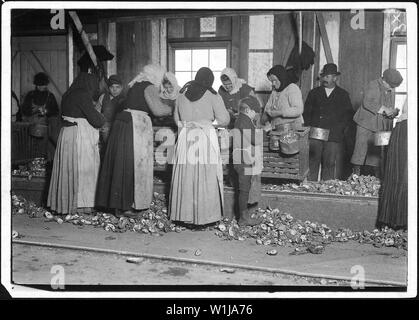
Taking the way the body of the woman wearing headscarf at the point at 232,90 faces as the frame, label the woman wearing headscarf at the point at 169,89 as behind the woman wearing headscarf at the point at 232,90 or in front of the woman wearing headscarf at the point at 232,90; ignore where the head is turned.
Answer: in front

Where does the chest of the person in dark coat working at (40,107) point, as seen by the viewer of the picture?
toward the camera

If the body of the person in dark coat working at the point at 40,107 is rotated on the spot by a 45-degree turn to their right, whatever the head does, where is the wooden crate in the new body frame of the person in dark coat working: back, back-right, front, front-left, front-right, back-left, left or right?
left

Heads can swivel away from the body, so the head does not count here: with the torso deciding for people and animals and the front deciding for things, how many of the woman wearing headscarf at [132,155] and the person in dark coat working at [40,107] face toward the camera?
1

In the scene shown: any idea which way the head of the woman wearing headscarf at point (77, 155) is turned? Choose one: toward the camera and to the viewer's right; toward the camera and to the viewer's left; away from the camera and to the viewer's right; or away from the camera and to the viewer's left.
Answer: away from the camera and to the viewer's right

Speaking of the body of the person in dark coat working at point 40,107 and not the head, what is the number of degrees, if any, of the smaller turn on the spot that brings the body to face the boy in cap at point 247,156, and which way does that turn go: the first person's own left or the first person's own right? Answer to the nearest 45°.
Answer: approximately 45° to the first person's own left

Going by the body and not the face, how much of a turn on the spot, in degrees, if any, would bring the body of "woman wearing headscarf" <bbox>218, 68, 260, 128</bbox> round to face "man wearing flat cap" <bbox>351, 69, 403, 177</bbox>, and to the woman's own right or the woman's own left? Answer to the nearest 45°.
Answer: approximately 135° to the woman's own left

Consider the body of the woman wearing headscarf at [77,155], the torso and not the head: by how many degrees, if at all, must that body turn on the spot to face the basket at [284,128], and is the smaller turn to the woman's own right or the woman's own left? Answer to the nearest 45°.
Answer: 0° — they already face it

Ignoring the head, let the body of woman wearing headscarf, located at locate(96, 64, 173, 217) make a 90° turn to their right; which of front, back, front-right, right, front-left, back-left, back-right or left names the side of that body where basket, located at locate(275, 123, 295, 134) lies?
left

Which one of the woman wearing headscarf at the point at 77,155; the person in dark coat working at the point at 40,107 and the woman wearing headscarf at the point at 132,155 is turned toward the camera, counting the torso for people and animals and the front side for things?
the person in dark coat working
